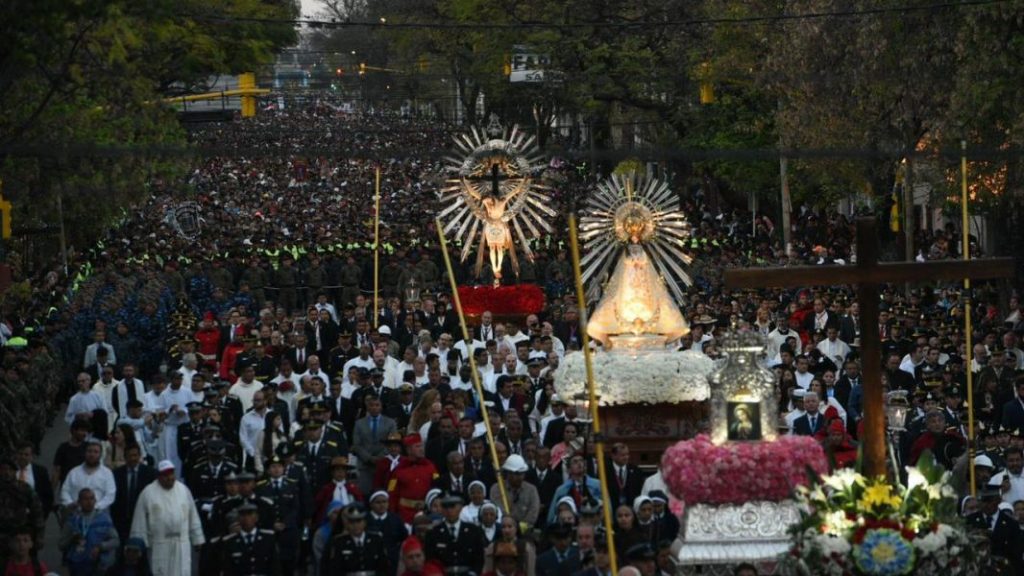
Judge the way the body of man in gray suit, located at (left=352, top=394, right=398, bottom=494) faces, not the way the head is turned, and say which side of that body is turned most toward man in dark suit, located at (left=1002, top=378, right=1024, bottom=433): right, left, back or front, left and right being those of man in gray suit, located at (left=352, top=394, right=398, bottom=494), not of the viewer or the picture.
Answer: left

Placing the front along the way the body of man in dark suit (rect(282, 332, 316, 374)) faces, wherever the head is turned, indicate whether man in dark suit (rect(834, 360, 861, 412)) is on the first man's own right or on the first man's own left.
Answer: on the first man's own left

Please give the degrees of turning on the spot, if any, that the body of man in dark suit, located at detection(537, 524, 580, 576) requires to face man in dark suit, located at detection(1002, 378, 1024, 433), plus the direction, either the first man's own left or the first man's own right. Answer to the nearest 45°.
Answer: approximately 135° to the first man's own left

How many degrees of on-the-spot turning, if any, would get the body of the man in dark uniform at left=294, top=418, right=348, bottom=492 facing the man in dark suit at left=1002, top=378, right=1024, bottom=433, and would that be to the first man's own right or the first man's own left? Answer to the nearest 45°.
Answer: approximately 90° to the first man's own left
